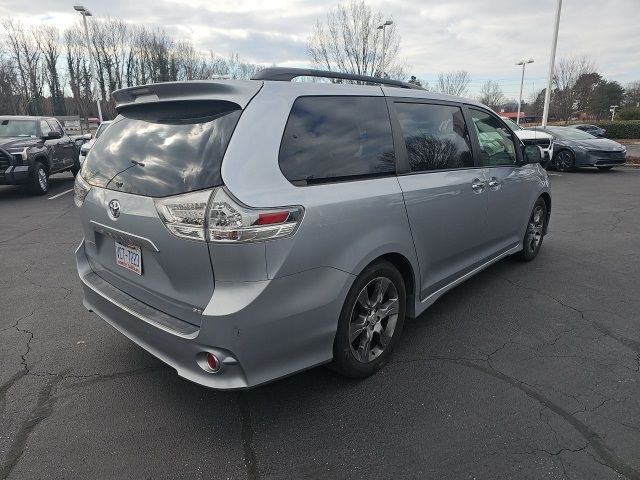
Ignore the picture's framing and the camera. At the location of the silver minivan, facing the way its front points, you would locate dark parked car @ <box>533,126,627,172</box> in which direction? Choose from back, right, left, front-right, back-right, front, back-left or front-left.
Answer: front

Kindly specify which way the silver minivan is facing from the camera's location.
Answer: facing away from the viewer and to the right of the viewer

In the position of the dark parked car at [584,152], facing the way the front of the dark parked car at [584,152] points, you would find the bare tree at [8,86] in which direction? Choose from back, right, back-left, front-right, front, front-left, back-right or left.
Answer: back-right

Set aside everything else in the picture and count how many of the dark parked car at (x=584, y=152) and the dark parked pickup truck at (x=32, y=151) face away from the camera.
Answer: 0

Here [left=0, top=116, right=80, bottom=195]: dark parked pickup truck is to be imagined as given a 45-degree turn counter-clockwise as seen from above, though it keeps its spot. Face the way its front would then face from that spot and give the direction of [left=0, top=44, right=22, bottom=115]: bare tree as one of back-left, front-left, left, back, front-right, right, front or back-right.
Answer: back

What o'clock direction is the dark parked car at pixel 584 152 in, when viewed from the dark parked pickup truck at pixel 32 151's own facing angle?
the dark parked car at pixel 584 152 is roughly at 8 o'clock from the dark parked pickup truck at pixel 32 151.

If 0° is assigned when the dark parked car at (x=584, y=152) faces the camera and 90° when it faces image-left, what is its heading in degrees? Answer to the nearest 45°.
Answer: approximately 315°

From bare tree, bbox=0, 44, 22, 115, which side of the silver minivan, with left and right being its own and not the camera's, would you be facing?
left

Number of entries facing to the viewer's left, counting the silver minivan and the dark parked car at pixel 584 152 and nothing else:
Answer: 0

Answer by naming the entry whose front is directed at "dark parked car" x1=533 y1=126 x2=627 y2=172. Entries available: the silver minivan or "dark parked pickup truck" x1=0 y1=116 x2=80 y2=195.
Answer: the silver minivan

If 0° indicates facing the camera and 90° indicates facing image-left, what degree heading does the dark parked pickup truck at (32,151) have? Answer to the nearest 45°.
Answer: approximately 45°

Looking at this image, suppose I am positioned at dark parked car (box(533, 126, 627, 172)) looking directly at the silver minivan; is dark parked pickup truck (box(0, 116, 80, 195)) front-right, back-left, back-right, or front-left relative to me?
front-right
